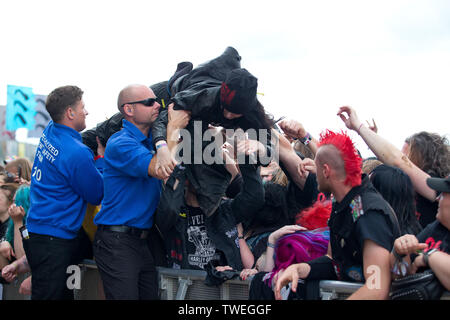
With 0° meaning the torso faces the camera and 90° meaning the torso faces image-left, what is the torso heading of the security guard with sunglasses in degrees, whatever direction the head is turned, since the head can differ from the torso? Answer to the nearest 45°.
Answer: approximately 270°
